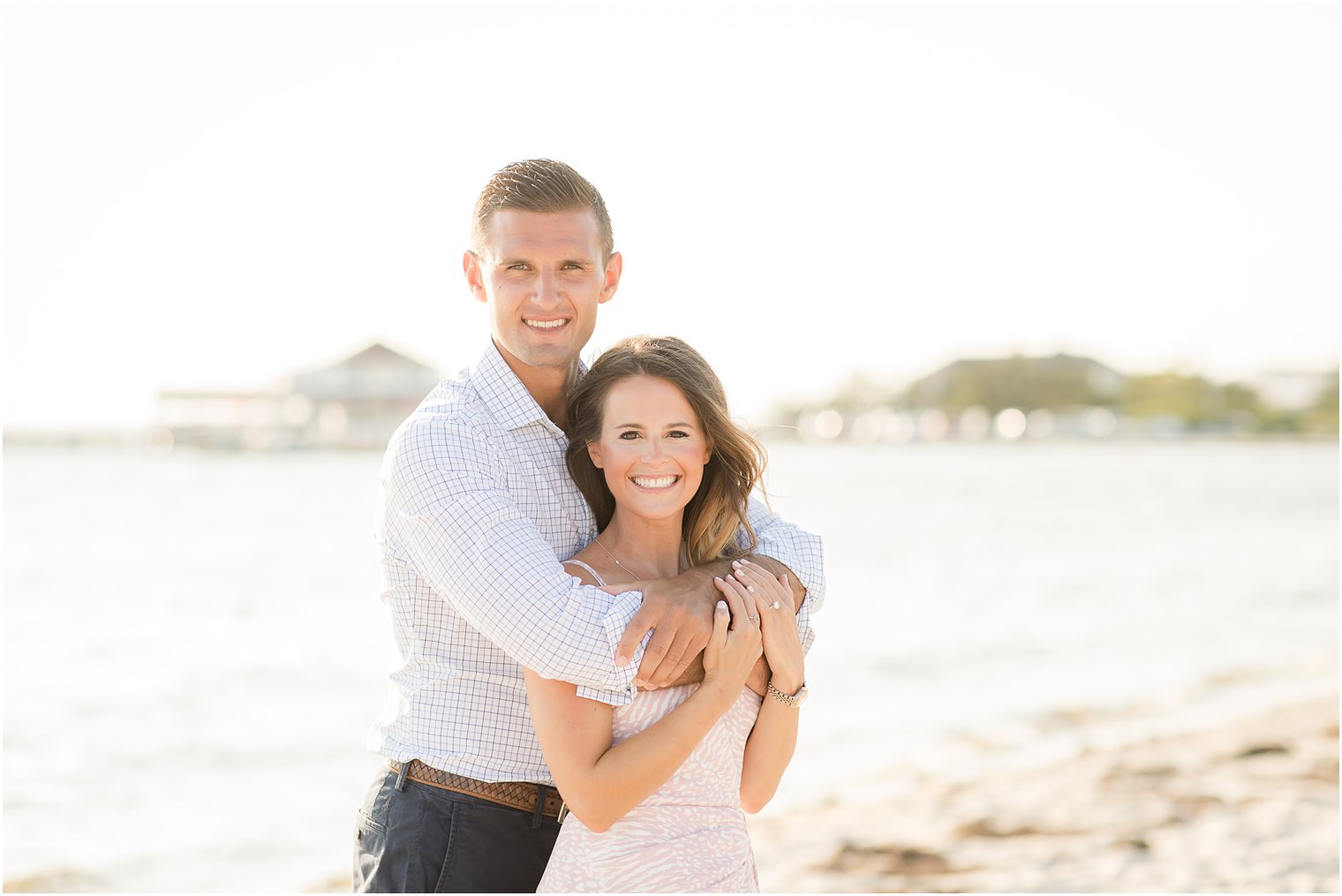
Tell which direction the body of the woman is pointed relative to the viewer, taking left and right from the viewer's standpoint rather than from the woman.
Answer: facing the viewer and to the right of the viewer
